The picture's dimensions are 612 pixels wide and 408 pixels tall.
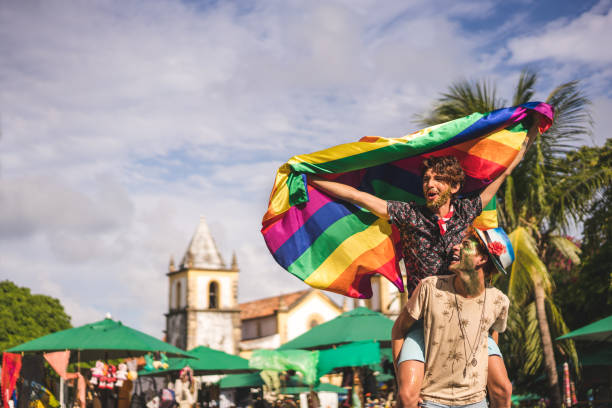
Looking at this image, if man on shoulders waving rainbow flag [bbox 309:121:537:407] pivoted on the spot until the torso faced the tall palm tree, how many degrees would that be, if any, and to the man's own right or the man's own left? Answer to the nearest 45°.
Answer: approximately 180°

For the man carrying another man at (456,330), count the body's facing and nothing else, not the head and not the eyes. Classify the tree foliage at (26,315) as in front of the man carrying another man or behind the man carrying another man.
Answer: behind

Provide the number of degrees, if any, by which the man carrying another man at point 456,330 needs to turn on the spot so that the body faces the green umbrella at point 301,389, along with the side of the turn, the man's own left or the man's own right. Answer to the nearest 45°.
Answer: approximately 180°

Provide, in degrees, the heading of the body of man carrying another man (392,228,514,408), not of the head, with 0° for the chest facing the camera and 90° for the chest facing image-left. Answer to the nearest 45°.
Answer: approximately 0°

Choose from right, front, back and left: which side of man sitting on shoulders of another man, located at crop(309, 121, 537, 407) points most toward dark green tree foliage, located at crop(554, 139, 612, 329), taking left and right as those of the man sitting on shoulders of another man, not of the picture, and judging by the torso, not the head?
back

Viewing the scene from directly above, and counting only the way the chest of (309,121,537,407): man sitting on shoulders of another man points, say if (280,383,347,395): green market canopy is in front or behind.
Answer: behind

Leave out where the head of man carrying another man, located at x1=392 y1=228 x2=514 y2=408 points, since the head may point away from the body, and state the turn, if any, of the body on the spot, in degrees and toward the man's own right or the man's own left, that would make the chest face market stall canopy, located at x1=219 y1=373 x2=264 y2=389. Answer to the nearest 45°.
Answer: approximately 180°

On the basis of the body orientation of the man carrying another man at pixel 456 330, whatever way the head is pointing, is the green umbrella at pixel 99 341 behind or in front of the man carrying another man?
behind

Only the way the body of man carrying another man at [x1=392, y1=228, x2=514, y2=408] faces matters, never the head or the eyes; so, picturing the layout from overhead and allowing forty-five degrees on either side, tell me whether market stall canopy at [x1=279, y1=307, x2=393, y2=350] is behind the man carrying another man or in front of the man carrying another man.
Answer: behind
